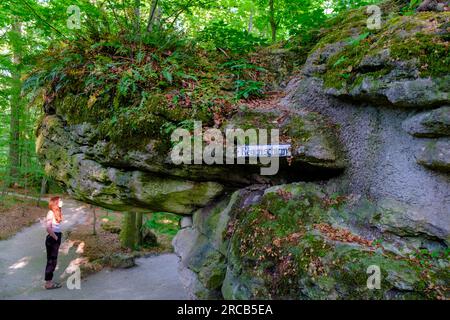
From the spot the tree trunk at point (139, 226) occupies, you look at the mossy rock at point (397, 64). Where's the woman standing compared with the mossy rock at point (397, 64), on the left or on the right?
right

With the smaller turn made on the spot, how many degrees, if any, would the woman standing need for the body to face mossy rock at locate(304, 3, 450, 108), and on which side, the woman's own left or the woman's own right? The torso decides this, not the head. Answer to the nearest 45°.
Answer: approximately 45° to the woman's own right

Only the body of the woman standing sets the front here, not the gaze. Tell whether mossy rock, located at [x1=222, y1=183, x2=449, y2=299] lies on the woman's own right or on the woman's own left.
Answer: on the woman's own right

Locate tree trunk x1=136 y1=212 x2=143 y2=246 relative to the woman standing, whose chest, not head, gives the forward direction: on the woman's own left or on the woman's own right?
on the woman's own left

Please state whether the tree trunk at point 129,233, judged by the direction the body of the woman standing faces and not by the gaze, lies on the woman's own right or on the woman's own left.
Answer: on the woman's own left

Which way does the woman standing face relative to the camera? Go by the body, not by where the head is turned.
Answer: to the viewer's right
